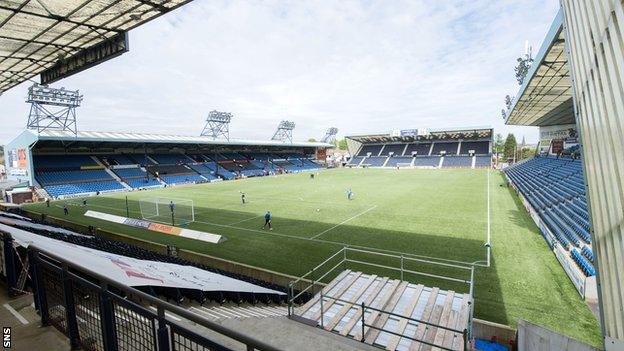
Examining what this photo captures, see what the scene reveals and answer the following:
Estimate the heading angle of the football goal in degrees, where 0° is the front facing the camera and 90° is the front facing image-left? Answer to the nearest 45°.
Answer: approximately 225°

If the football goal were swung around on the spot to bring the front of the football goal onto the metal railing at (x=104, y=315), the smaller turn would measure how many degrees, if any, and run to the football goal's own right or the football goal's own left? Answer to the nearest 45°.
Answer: approximately 135° to the football goal's own right
